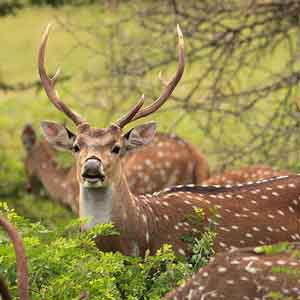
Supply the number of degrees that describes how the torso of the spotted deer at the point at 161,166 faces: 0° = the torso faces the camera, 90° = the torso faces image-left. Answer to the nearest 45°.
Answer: approximately 90°

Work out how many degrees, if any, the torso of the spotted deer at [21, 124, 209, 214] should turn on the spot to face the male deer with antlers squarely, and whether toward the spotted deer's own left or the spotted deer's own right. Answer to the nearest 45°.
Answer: approximately 90° to the spotted deer's own left

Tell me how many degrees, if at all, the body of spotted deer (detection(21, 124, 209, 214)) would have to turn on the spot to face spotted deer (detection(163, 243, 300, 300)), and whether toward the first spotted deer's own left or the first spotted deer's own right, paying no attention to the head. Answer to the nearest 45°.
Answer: approximately 90° to the first spotted deer's own left
